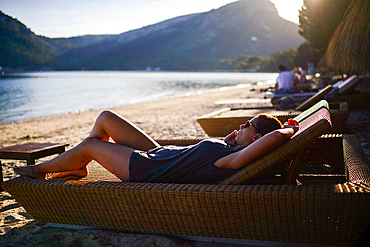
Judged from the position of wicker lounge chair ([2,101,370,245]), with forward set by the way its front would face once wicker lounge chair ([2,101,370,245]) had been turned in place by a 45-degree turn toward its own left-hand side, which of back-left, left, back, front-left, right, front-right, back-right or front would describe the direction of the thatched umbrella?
back

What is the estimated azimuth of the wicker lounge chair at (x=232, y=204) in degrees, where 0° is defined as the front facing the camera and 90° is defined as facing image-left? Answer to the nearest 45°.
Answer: approximately 90°
